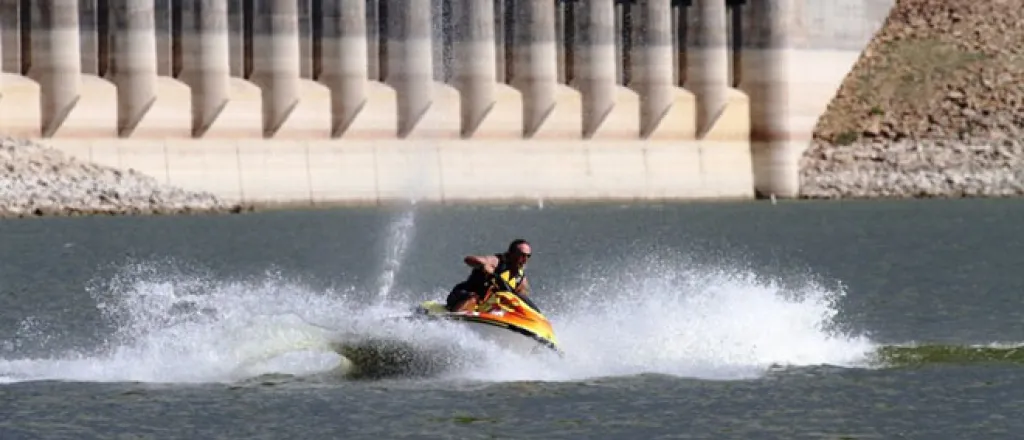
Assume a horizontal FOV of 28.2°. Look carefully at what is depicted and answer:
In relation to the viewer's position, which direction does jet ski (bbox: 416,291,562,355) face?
facing the viewer and to the right of the viewer

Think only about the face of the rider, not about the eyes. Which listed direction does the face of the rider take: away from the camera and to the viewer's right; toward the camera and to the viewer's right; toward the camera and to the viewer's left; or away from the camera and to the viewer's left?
toward the camera and to the viewer's right
